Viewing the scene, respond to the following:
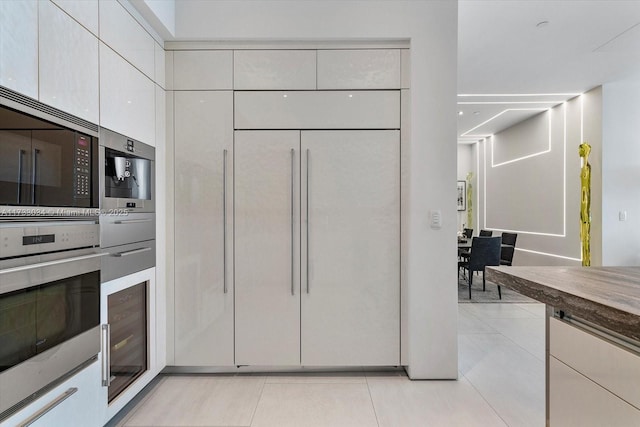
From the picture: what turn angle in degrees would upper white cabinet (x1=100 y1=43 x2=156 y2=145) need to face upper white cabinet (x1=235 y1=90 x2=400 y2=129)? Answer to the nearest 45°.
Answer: approximately 45° to its left

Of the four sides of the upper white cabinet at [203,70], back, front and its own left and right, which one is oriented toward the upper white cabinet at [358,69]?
left

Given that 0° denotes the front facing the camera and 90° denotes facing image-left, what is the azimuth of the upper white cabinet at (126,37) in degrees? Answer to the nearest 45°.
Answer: approximately 315°

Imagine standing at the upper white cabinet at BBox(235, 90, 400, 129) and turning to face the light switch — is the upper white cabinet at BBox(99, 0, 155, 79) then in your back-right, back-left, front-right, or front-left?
back-right

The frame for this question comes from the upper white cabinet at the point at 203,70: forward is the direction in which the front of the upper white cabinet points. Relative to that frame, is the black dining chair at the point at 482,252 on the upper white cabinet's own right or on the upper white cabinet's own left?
on the upper white cabinet's own left

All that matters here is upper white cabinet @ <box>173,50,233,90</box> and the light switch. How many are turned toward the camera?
2

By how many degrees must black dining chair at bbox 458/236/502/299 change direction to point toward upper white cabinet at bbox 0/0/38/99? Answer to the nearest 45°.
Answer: approximately 135° to its left

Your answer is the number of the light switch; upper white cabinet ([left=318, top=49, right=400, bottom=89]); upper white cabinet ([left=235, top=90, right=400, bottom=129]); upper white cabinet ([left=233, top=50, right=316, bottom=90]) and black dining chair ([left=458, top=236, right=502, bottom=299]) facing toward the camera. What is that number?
4

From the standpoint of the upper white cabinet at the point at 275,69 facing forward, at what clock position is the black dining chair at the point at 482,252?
The black dining chair is roughly at 8 o'clock from the upper white cabinet.

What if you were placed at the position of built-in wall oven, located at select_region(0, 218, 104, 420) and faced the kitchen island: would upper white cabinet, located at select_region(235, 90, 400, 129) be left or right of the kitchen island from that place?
left

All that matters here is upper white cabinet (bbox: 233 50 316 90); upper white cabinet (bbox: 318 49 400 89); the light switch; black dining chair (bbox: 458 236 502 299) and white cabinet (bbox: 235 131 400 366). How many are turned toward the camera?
4

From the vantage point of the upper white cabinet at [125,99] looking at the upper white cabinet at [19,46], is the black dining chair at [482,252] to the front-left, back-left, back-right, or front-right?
back-left

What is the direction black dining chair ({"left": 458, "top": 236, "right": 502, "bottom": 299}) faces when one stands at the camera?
facing away from the viewer and to the left of the viewer

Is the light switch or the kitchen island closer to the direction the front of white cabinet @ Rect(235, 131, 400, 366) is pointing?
the kitchen island
